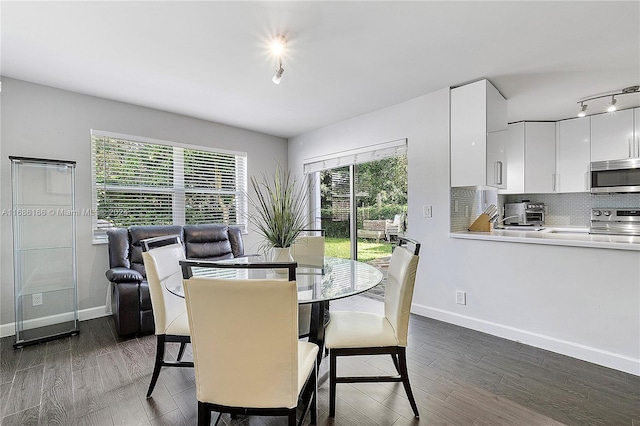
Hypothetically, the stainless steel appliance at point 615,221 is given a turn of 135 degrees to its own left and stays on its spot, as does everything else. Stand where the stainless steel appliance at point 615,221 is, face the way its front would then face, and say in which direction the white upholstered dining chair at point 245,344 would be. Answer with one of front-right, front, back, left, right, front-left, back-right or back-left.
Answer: back-right

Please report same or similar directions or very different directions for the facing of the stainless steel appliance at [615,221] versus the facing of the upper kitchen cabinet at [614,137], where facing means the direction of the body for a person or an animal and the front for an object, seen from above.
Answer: same or similar directions

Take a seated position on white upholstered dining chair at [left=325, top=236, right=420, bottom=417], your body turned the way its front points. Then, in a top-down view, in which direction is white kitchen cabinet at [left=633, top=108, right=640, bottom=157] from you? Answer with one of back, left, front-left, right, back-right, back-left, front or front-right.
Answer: back-right

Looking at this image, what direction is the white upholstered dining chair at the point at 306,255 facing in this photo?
toward the camera

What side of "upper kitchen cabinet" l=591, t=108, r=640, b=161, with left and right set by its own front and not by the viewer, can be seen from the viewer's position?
front

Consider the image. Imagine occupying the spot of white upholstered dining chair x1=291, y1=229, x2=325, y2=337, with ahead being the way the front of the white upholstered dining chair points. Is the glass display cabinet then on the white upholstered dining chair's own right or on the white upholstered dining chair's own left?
on the white upholstered dining chair's own right

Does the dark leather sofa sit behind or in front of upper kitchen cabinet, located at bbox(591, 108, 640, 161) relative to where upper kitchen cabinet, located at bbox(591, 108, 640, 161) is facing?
in front

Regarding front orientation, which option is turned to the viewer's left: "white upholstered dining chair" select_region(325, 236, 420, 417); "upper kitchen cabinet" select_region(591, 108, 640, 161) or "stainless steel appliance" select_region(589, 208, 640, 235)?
the white upholstered dining chair

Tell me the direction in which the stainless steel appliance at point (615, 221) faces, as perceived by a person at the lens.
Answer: facing the viewer

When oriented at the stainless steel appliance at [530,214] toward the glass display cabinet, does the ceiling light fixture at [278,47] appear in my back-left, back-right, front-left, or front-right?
front-left

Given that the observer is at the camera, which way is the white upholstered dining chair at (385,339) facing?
facing to the left of the viewer

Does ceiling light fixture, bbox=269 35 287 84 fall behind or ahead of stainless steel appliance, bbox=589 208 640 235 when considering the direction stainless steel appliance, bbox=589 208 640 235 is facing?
ahead

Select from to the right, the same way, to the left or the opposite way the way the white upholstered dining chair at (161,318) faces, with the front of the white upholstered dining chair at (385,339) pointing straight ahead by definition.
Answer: the opposite way
